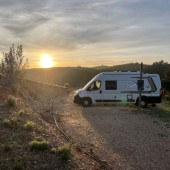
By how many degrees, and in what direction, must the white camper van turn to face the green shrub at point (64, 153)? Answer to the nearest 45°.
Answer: approximately 90° to its left

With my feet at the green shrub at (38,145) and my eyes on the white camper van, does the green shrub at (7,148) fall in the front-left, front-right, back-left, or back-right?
back-left

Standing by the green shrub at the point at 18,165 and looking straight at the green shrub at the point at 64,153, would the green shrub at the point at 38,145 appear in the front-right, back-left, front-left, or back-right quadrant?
front-left

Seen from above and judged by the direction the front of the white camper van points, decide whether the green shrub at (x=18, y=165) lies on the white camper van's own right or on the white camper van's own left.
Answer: on the white camper van's own left

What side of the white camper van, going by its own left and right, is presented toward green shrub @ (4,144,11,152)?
left

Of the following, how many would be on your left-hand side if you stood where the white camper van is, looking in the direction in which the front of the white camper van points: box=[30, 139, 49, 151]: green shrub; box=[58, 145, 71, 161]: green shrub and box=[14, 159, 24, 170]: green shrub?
3

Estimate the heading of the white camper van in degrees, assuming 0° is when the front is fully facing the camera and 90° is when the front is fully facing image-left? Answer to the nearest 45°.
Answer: approximately 90°
